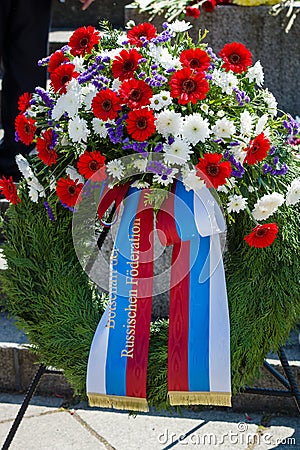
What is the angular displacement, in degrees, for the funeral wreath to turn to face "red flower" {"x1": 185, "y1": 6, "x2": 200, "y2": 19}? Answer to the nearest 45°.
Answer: approximately 180°

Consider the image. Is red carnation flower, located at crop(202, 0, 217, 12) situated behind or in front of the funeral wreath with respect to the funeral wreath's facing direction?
behind

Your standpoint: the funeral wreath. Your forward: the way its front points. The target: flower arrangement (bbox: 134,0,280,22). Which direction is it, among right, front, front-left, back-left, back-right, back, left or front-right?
back

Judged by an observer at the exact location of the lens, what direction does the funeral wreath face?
facing the viewer
